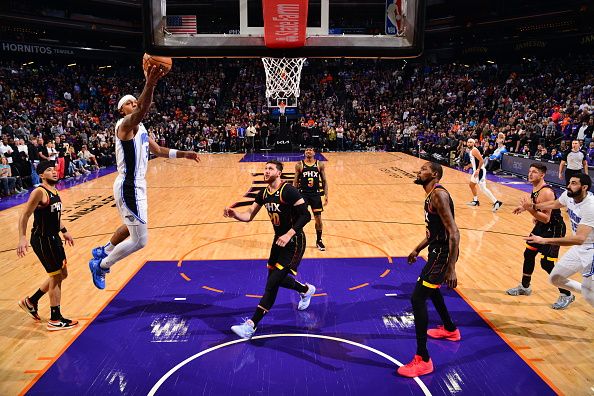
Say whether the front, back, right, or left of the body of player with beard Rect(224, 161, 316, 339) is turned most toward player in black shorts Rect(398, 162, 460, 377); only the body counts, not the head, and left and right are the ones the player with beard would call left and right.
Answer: left

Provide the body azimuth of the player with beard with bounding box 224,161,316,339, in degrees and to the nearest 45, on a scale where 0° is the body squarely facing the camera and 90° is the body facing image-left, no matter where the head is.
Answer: approximately 45°

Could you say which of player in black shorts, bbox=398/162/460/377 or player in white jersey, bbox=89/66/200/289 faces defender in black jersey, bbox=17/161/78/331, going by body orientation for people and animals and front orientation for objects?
the player in black shorts

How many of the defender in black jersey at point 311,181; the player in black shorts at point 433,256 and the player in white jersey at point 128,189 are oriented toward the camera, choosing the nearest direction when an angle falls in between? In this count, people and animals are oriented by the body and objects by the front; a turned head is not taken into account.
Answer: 1

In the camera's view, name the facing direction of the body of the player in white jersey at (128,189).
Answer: to the viewer's right

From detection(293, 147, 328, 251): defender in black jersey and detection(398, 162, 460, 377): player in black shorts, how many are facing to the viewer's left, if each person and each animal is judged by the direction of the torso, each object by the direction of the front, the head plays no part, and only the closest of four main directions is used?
1

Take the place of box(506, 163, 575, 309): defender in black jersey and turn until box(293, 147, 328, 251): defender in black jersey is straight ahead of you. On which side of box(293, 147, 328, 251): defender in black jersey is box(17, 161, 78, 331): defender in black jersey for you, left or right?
left

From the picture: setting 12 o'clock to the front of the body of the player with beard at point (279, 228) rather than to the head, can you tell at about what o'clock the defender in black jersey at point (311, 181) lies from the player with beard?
The defender in black jersey is roughly at 5 o'clock from the player with beard.

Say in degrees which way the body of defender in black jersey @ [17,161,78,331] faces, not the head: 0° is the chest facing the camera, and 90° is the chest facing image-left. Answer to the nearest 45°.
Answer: approximately 315°

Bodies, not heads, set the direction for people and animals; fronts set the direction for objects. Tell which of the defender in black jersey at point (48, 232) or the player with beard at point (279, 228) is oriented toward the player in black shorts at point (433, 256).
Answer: the defender in black jersey

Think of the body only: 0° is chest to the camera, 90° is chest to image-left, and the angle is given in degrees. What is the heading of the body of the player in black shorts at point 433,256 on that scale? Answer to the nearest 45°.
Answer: approximately 90°

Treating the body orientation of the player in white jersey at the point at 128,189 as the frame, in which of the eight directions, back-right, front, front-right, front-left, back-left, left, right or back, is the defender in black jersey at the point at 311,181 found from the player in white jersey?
front-left

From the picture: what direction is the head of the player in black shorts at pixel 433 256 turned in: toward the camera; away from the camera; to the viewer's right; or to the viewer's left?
to the viewer's left

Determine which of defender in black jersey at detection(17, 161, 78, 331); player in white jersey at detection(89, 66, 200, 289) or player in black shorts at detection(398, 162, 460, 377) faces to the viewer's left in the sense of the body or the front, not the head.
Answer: the player in black shorts
